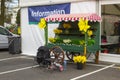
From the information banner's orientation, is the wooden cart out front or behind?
out front

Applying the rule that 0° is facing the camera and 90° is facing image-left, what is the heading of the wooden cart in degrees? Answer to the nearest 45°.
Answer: approximately 0°

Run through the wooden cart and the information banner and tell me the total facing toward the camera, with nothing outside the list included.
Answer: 2

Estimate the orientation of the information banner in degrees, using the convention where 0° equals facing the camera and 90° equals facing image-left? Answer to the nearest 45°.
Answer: approximately 0°
